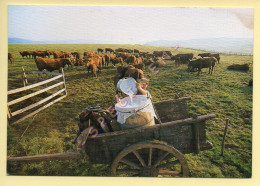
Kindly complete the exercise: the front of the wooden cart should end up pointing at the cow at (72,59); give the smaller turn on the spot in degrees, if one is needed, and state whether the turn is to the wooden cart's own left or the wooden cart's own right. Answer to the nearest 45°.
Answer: approximately 90° to the wooden cart's own right

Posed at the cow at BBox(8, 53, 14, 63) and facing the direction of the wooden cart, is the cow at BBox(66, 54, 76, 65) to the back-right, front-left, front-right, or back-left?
front-left

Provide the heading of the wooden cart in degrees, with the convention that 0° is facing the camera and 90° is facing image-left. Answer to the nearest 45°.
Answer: approximately 90°

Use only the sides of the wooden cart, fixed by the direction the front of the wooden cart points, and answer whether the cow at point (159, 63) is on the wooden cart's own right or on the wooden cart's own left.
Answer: on the wooden cart's own right

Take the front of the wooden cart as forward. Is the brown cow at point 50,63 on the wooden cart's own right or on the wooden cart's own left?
on the wooden cart's own right

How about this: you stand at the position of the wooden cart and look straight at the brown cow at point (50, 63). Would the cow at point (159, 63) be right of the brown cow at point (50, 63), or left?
right

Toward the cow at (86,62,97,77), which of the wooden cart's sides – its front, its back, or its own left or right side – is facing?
right
